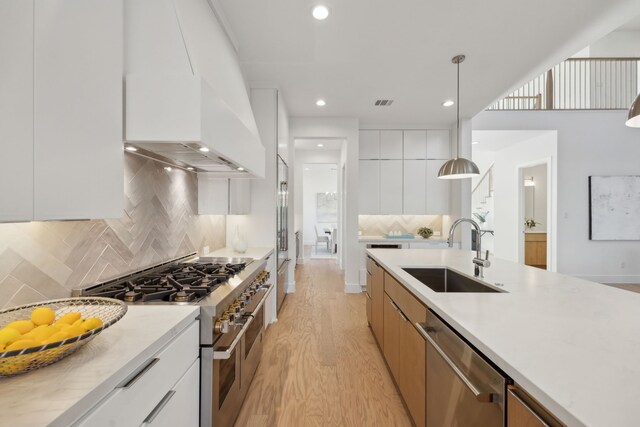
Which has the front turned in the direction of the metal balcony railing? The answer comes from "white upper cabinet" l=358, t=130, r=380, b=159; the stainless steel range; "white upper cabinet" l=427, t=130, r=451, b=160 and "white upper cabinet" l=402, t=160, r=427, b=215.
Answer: the stainless steel range

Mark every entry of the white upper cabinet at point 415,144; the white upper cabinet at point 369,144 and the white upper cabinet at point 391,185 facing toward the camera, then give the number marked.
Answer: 3

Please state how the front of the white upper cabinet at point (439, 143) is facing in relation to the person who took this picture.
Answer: facing the viewer

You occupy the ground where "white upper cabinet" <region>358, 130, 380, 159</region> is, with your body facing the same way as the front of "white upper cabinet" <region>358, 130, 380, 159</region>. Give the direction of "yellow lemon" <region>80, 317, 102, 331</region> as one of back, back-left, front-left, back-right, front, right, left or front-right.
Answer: front

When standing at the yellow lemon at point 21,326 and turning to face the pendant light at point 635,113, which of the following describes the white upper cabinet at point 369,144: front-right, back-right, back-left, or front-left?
front-left

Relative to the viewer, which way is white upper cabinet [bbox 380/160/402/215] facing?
toward the camera

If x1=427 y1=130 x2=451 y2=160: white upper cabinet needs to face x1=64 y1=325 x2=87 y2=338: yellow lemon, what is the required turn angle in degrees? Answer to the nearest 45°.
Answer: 0° — it already faces it

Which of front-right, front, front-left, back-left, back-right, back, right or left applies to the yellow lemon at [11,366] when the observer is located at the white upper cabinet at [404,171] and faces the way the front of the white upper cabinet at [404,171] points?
front

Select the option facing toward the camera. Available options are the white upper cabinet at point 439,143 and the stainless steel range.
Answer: the white upper cabinet

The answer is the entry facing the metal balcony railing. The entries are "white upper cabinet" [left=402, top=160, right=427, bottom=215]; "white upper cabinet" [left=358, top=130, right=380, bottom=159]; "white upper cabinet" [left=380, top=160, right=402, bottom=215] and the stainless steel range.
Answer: the stainless steel range

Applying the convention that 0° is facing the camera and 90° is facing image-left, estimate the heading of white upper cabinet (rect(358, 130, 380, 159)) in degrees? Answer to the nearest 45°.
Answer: approximately 0°

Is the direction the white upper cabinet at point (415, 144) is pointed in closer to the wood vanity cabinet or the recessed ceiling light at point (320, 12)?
the recessed ceiling light

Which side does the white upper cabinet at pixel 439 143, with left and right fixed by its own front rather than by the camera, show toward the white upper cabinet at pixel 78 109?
front

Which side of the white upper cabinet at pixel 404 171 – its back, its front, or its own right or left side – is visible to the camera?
front

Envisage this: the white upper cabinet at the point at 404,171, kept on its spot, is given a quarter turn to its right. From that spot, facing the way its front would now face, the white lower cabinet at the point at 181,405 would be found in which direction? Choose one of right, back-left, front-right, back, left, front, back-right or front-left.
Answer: left

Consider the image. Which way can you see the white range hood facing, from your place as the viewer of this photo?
facing the viewer and to the right of the viewer

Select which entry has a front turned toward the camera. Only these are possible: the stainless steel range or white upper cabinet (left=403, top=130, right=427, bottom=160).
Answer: the white upper cabinet

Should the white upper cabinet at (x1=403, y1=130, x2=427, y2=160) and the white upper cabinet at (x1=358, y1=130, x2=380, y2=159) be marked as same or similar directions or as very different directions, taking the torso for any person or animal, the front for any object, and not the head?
same or similar directions

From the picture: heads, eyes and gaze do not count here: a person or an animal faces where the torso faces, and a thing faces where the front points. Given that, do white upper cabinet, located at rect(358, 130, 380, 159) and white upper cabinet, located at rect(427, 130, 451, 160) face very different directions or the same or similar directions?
same or similar directions
